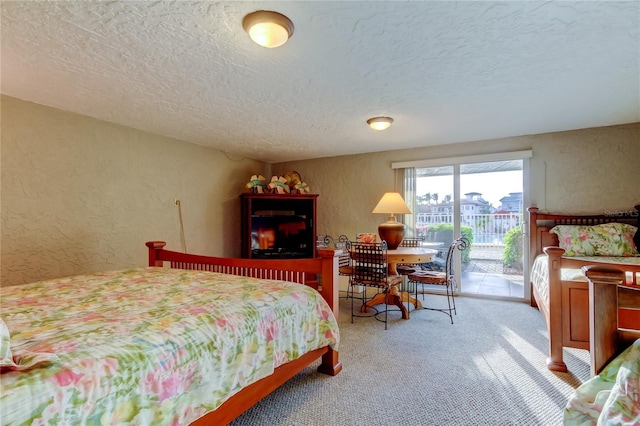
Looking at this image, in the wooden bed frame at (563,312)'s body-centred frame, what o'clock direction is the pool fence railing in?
The pool fence railing is roughly at 5 o'clock from the wooden bed frame.

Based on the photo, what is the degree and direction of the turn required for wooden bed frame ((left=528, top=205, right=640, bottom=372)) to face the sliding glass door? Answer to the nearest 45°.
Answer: approximately 135° to its right

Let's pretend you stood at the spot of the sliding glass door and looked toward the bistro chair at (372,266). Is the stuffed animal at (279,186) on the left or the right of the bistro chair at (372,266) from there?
right

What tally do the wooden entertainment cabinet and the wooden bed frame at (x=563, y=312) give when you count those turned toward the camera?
2

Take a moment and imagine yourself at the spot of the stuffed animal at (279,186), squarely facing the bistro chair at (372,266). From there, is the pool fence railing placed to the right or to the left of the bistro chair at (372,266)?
left

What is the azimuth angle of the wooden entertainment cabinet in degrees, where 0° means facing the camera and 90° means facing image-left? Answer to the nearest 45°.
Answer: approximately 0°

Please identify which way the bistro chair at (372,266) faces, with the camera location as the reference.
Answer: facing away from the viewer and to the right of the viewer

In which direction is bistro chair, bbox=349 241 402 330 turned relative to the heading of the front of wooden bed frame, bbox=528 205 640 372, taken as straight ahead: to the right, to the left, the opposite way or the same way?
the opposite way

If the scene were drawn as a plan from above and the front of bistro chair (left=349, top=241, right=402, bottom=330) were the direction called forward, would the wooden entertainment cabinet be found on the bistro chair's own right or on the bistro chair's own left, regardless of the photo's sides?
on the bistro chair's own left
